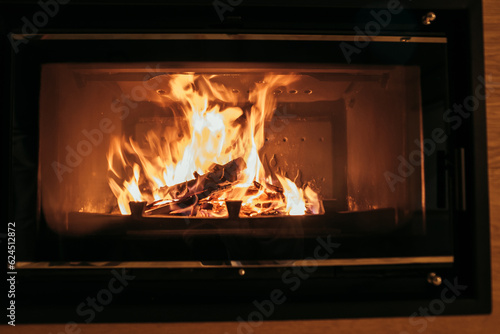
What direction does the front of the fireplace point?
toward the camera
